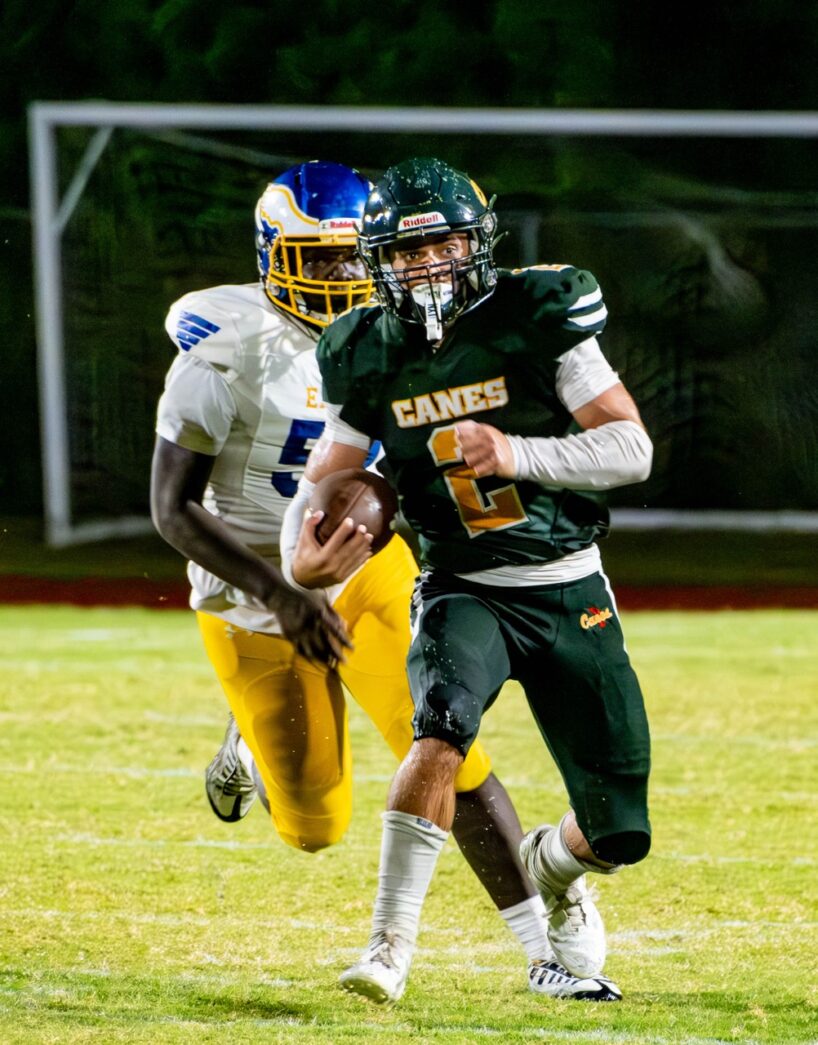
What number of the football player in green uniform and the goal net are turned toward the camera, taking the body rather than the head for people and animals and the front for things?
2

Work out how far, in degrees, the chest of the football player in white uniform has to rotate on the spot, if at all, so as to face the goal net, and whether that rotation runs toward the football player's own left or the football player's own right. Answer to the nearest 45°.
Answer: approximately 135° to the football player's own left

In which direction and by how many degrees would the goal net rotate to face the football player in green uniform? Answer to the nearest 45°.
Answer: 0° — it already faces them

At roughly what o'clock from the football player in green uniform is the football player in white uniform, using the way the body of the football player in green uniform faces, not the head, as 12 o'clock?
The football player in white uniform is roughly at 4 o'clock from the football player in green uniform.

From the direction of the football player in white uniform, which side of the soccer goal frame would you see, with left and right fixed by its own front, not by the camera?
front

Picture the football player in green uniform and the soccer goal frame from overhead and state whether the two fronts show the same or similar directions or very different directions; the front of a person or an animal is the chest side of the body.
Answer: same or similar directions

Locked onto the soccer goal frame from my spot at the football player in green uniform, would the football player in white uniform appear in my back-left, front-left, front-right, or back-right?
front-left

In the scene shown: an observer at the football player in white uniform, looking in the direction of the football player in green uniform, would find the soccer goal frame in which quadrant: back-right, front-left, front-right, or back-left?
back-left

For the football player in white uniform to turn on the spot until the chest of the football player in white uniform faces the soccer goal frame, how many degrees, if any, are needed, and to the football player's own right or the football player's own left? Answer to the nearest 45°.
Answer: approximately 135° to the football player's own left

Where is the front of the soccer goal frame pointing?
toward the camera

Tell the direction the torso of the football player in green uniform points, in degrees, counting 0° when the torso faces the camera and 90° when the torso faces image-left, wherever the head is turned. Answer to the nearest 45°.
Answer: approximately 0°

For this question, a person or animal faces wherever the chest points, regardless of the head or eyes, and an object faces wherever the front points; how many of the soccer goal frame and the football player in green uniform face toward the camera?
2

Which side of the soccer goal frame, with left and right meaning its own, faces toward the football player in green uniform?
front
